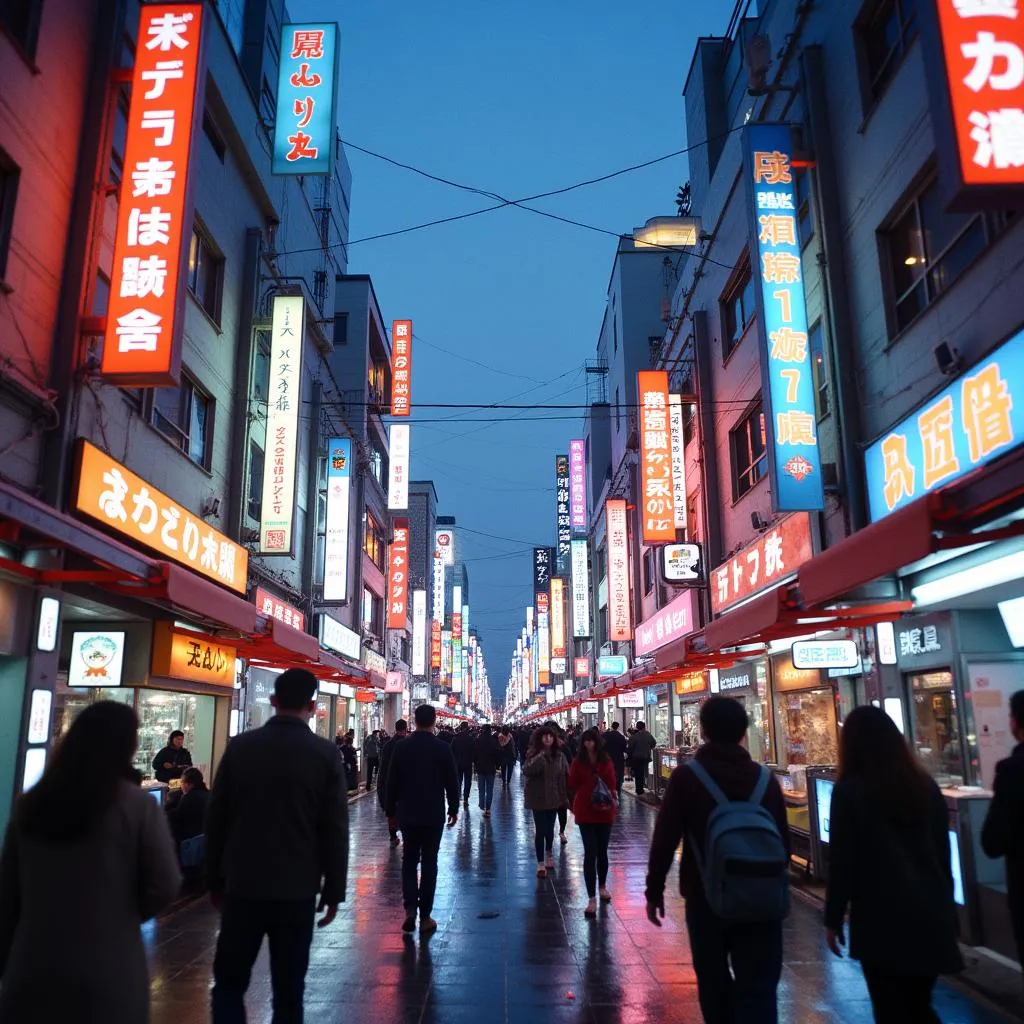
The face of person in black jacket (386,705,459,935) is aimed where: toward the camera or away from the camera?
away from the camera

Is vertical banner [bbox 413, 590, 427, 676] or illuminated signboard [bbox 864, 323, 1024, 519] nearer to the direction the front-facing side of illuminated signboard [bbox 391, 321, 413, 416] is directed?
the illuminated signboard

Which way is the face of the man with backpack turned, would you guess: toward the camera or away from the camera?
away from the camera

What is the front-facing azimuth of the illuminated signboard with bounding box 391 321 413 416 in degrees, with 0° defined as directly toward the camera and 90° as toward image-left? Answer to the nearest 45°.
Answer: approximately 0°

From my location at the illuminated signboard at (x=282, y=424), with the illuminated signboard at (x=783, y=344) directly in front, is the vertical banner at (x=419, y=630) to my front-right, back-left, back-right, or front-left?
back-left

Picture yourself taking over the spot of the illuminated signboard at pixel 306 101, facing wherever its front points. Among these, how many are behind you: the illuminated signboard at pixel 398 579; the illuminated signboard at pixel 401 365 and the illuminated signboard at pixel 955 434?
2

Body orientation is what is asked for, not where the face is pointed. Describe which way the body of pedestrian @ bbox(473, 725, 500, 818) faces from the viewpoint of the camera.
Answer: away from the camera

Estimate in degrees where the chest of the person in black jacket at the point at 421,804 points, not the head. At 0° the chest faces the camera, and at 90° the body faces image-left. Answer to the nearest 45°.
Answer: approximately 180°

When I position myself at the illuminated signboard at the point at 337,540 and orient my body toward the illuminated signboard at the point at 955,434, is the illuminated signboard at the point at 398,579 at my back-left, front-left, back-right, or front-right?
back-left

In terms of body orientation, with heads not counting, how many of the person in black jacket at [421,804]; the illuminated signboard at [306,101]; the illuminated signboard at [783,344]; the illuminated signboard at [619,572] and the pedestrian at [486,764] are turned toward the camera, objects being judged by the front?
3

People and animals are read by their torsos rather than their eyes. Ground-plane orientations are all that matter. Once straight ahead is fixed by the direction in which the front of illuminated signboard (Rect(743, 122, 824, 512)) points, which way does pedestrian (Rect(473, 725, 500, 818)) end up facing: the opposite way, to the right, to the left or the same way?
the opposite way
